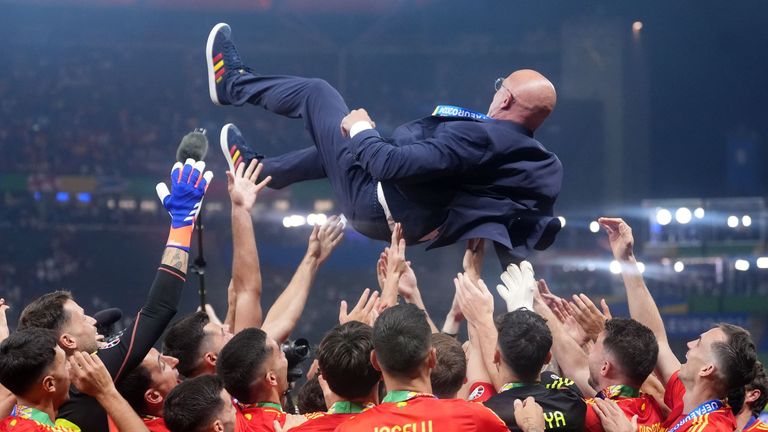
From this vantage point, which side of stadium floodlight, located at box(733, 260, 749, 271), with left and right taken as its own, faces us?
front

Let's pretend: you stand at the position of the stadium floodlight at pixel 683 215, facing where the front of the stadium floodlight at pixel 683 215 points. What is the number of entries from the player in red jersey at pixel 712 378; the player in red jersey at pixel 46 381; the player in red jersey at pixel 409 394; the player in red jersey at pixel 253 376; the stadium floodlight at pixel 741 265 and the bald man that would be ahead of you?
5

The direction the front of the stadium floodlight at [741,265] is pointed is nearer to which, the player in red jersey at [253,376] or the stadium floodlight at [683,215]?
the player in red jersey

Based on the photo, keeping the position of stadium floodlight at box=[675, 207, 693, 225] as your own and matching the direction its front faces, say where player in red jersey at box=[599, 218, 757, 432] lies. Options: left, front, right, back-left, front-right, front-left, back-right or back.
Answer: front

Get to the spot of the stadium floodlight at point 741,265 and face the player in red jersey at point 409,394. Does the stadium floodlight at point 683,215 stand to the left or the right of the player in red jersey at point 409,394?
right

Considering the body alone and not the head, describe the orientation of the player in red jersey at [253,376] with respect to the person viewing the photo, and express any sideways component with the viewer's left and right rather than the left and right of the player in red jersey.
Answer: facing away from the viewer and to the right of the viewer

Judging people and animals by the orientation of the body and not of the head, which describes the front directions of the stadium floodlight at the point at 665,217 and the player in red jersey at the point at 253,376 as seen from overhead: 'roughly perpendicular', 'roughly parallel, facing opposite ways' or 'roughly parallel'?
roughly parallel, facing opposite ways

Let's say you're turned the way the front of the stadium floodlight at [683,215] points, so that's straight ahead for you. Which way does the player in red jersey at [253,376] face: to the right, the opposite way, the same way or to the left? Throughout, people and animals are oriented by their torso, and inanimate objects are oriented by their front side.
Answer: the opposite way

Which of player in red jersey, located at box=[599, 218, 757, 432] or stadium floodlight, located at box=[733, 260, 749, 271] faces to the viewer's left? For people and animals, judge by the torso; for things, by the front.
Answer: the player in red jersey

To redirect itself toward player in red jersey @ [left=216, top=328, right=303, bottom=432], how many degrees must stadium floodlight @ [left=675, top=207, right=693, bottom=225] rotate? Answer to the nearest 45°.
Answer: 0° — it already faces them

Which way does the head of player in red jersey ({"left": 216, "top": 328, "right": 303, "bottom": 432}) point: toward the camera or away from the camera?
away from the camera

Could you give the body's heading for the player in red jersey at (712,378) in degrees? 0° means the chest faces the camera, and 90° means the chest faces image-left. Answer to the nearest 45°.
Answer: approximately 90°

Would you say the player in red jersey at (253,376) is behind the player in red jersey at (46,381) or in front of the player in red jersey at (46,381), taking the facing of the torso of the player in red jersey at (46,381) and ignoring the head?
in front

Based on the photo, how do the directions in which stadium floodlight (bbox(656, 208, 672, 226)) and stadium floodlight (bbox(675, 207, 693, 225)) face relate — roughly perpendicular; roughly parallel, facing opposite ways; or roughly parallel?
roughly parallel

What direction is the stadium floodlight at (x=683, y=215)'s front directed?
toward the camera

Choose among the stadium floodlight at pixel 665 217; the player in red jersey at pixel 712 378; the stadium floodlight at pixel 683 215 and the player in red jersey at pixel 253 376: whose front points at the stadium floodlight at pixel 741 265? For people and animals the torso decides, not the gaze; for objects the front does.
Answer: the player in red jersey at pixel 253 376

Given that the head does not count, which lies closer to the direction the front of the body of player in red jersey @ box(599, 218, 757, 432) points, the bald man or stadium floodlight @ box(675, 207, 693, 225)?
the bald man

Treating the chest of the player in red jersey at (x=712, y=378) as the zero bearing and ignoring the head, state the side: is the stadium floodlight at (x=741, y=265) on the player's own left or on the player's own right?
on the player's own right
